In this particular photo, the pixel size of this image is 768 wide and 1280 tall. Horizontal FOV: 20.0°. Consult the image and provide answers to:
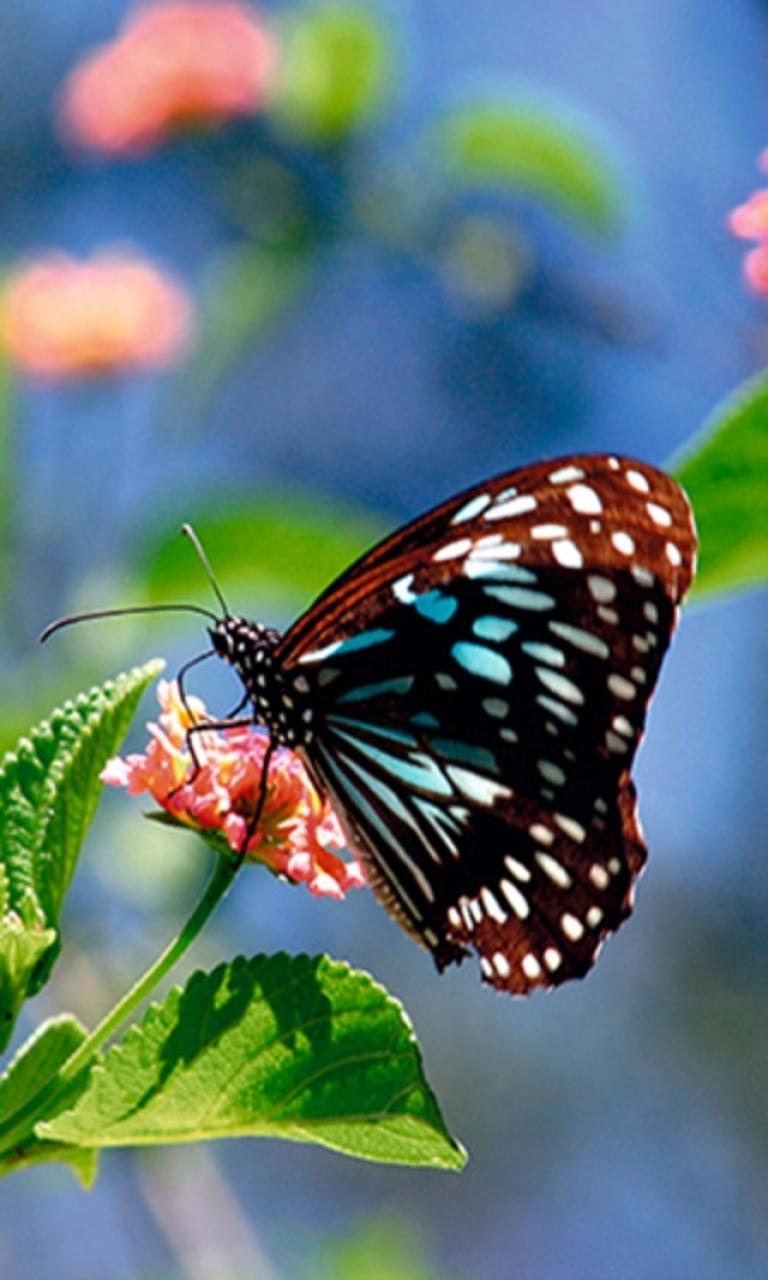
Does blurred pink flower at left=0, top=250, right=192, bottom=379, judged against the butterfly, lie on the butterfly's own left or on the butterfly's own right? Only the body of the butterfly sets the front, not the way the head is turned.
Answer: on the butterfly's own right

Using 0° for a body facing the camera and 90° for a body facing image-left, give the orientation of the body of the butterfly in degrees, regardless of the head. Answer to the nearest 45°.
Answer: approximately 90°
